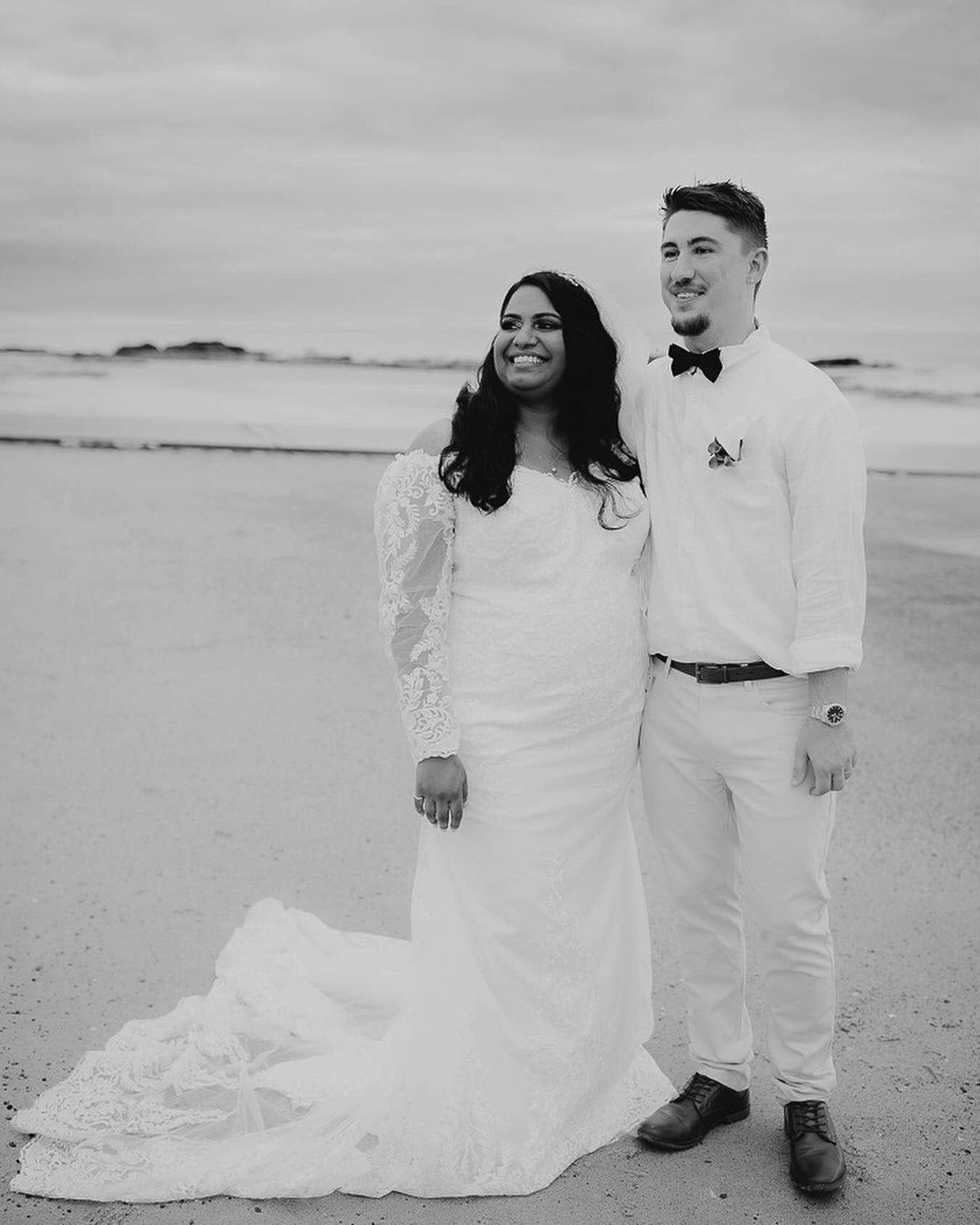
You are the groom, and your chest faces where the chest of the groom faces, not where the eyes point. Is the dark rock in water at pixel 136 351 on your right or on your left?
on your right

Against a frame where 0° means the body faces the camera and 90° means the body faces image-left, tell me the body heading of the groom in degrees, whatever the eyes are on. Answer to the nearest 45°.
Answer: approximately 45°

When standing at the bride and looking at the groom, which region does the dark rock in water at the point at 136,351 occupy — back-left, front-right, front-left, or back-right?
back-left
